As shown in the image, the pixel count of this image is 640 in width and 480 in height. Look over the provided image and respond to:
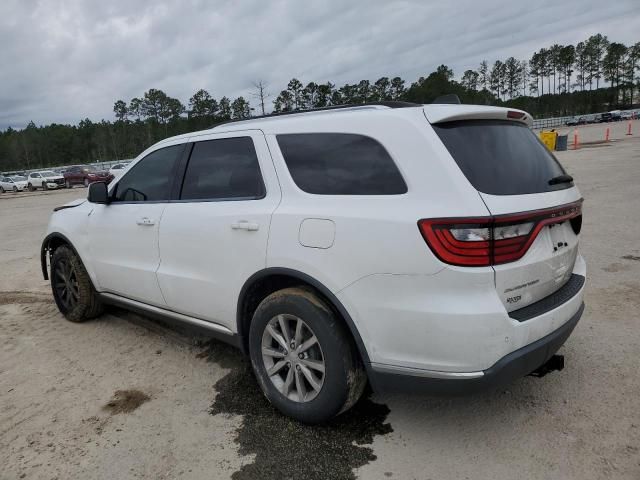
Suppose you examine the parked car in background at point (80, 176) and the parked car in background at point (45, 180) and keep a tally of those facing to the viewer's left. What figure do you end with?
0

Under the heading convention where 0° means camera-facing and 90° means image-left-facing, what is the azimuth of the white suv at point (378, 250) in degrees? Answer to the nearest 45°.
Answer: approximately 135°

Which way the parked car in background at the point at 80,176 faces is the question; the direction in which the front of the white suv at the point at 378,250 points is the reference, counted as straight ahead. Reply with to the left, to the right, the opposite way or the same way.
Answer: the opposite way

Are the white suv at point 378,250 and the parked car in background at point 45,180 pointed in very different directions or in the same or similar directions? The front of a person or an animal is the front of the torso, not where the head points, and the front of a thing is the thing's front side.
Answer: very different directions

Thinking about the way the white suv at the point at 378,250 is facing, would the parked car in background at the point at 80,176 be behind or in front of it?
in front
